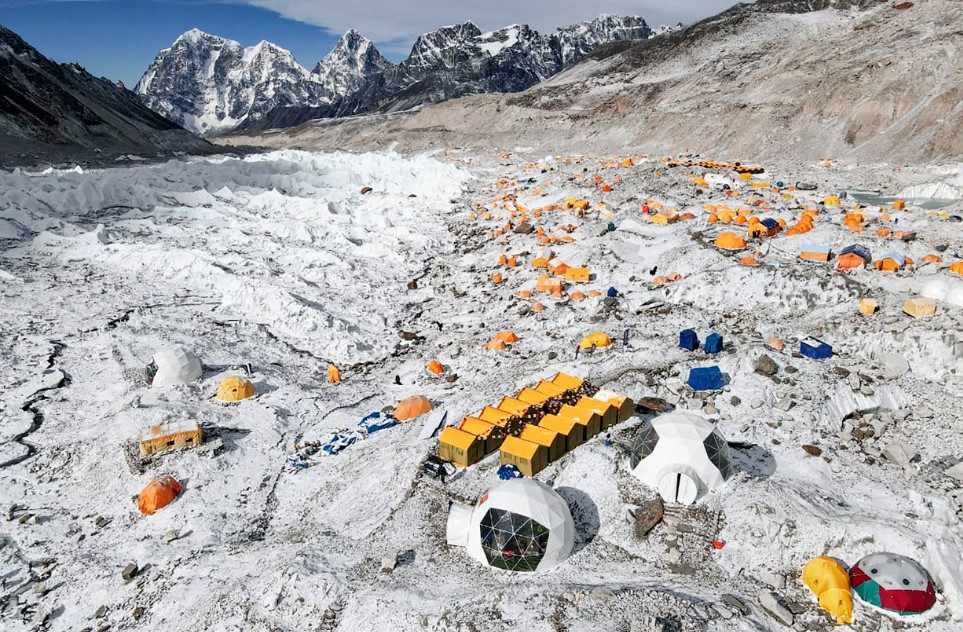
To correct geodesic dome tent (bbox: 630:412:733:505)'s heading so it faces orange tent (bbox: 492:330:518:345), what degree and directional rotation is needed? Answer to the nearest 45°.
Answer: approximately 135° to its right

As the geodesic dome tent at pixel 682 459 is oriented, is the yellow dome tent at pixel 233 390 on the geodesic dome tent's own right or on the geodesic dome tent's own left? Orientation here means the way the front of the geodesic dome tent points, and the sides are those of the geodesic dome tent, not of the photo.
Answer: on the geodesic dome tent's own right

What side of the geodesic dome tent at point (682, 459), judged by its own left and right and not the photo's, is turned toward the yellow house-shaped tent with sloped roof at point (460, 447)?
right

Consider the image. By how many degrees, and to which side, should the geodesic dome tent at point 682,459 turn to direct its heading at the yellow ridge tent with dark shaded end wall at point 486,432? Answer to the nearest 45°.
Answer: approximately 90° to its right

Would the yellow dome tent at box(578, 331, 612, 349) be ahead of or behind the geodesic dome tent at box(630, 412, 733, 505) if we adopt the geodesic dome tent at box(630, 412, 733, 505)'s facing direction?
behind

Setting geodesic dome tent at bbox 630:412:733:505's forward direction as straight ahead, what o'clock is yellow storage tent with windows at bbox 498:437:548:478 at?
The yellow storage tent with windows is roughly at 3 o'clock from the geodesic dome tent.

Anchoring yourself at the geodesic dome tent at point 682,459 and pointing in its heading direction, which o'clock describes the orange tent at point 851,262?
The orange tent is roughly at 7 o'clock from the geodesic dome tent.

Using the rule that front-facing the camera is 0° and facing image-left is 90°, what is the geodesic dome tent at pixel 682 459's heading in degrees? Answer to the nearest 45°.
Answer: approximately 0°

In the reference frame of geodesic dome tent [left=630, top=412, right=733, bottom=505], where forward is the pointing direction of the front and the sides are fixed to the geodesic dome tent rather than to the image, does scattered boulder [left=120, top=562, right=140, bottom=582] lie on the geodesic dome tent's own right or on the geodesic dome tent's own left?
on the geodesic dome tent's own right

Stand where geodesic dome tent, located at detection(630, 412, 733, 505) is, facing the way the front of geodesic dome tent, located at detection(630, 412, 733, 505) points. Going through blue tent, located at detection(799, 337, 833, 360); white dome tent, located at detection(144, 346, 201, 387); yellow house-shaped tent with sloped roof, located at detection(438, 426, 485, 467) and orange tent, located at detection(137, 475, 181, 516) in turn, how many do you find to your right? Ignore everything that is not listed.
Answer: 3

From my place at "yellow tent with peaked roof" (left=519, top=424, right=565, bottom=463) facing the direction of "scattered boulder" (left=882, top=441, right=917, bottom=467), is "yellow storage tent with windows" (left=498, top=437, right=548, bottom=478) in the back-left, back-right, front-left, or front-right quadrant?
back-right

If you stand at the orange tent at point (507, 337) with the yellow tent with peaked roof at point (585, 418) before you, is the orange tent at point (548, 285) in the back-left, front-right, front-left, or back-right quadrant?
back-left

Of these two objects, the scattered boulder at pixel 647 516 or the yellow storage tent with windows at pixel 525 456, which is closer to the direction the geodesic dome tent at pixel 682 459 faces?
the scattered boulder
